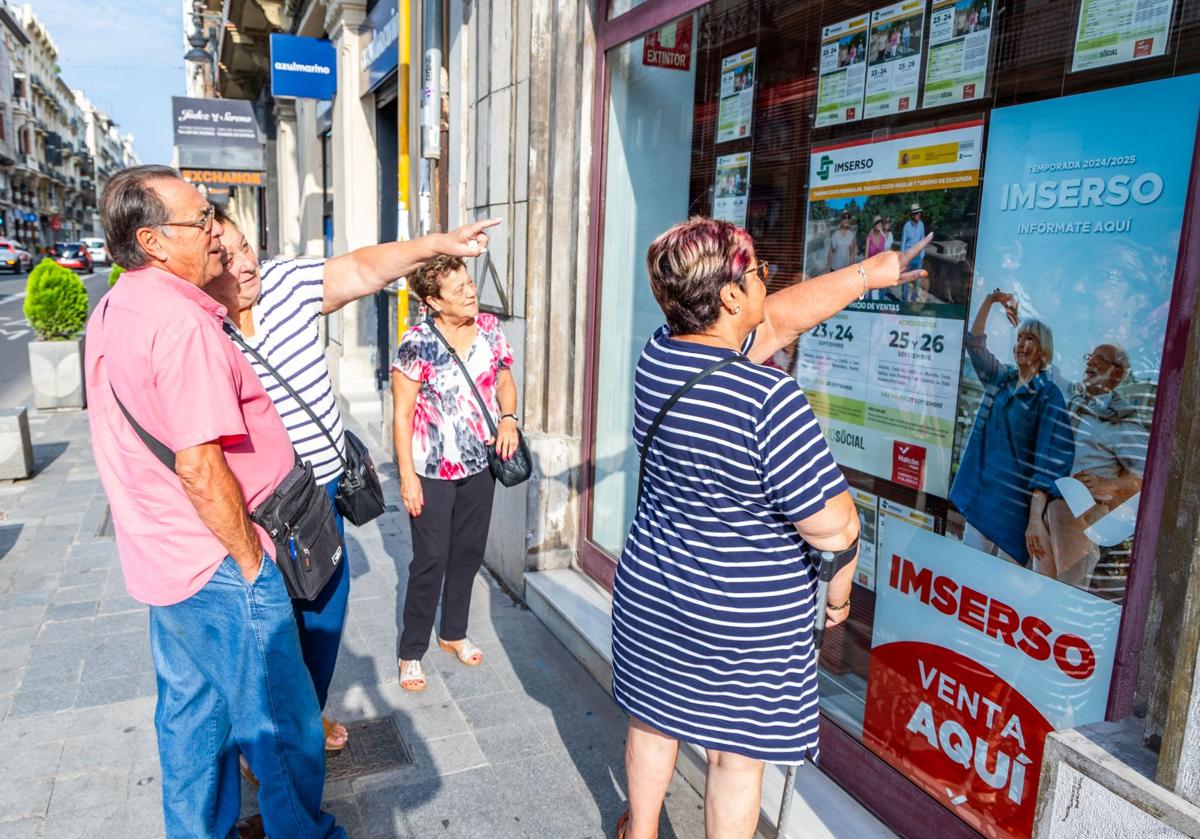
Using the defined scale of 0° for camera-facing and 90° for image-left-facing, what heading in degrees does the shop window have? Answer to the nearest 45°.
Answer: approximately 45°

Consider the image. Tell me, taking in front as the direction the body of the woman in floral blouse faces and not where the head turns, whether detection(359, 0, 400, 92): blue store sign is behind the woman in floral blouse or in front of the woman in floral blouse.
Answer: behind

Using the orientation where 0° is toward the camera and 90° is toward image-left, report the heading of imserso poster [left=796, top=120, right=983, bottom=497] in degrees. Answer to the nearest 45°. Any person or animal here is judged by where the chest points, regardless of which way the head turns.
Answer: approximately 45°

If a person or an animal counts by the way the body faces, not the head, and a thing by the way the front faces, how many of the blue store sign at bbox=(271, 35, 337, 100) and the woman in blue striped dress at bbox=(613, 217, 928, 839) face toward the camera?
1

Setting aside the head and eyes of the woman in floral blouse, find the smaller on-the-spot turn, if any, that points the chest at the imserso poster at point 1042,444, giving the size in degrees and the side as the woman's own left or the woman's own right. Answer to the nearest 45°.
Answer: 0° — they already face it

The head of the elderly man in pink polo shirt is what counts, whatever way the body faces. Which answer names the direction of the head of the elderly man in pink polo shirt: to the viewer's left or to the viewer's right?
to the viewer's right
